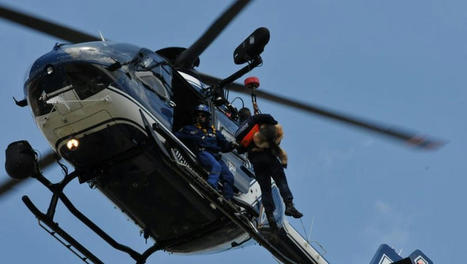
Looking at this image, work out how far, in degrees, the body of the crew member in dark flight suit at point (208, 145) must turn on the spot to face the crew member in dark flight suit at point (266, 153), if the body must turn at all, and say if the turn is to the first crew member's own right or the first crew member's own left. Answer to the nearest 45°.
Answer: approximately 90° to the first crew member's own left

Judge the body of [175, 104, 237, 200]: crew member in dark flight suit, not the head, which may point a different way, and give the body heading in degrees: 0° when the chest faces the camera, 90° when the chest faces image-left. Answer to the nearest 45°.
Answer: approximately 0°

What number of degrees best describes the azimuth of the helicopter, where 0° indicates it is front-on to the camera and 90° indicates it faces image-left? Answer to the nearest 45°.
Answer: approximately 45°
